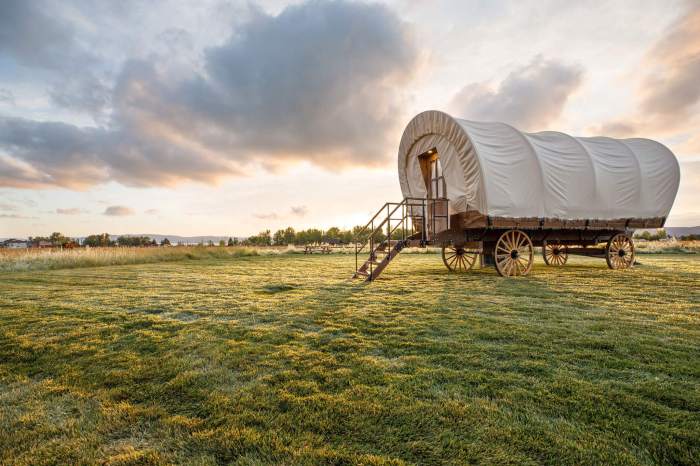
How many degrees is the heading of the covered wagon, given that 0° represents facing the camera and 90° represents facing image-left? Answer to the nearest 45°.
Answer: approximately 45°
